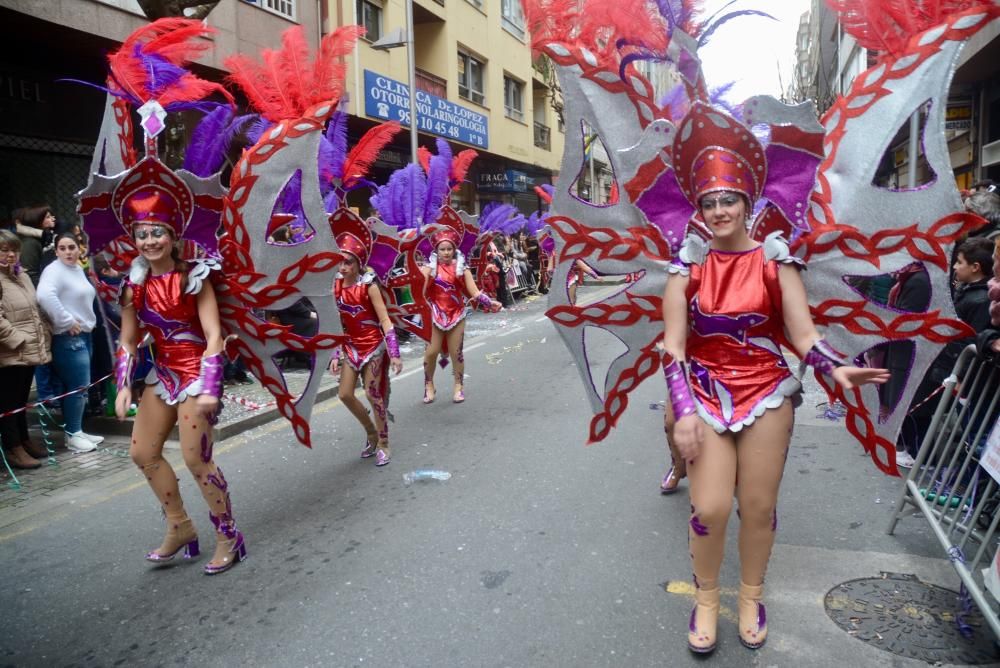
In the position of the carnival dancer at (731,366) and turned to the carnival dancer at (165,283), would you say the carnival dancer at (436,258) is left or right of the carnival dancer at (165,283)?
right

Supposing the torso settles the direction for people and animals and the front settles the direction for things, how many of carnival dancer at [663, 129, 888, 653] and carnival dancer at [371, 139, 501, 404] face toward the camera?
2

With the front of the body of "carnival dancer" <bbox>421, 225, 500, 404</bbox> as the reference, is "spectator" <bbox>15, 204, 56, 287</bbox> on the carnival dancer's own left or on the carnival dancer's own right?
on the carnival dancer's own right

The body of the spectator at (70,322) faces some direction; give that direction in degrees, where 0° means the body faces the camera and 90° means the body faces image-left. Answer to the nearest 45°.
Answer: approximately 315°

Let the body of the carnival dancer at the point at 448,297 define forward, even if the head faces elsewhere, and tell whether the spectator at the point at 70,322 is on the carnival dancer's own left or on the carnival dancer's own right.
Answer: on the carnival dancer's own right

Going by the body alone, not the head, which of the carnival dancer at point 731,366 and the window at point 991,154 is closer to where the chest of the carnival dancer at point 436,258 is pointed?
the carnival dancer

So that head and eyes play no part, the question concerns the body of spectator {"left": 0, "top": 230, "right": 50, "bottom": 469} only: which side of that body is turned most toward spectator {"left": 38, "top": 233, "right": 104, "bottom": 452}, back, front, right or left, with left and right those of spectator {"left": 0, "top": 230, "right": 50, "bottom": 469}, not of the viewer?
left
